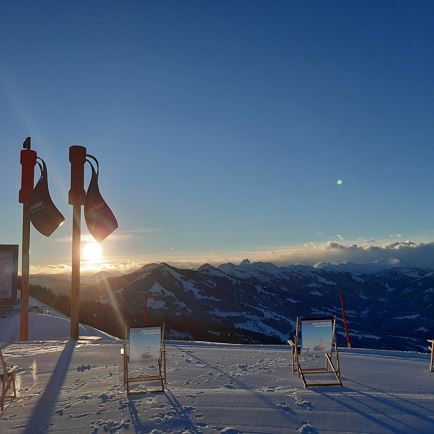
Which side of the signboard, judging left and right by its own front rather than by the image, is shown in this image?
front

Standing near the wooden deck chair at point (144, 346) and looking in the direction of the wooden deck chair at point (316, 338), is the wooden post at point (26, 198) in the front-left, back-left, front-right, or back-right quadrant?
back-left

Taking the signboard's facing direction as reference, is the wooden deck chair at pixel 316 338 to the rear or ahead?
ahead

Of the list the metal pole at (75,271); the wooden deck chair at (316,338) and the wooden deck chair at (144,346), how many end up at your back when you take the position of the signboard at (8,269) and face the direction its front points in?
0

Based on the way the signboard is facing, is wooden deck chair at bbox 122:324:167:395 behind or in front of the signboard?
in front
